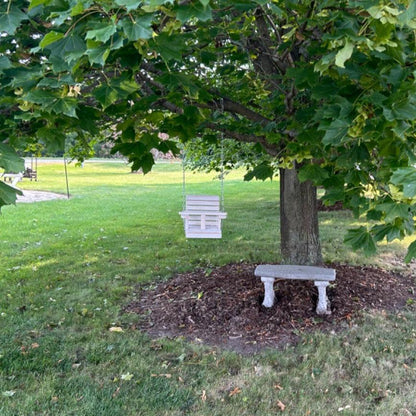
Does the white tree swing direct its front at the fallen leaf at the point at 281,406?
yes

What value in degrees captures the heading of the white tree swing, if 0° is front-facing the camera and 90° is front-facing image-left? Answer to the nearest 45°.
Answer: approximately 0°

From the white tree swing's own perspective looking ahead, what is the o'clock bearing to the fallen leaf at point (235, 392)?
The fallen leaf is roughly at 12 o'clock from the white tree swing.

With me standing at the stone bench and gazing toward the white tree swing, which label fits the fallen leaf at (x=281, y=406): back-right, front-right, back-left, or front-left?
back-left

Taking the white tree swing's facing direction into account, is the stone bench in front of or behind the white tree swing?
in front
